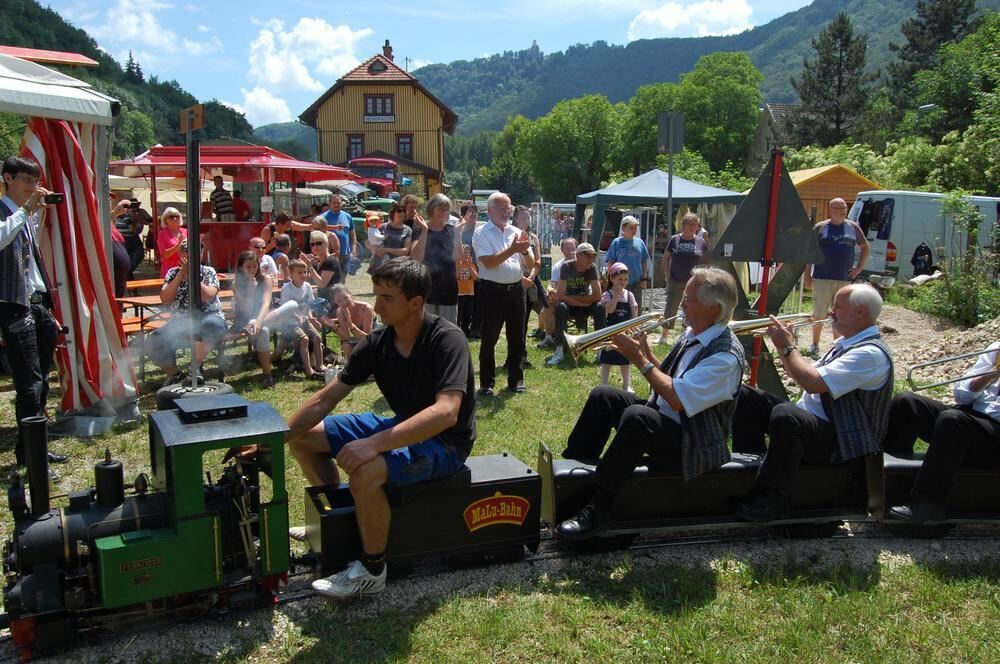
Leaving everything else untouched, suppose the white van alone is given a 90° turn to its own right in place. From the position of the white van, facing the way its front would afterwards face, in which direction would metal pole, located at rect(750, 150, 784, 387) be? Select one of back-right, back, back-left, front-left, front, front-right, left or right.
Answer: front-right

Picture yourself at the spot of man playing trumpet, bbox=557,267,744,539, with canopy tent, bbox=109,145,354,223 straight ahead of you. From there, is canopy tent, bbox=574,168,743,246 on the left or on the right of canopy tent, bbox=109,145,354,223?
right

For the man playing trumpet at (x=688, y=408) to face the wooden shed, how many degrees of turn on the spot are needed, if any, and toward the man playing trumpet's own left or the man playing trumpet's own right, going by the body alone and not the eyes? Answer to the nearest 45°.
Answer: approximately 90° to the man playing trumpet's own right

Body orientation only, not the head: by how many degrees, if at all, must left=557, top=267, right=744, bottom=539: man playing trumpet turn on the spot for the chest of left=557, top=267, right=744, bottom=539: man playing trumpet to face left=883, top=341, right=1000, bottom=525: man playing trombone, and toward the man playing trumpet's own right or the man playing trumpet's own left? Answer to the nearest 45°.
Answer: approximately 180°

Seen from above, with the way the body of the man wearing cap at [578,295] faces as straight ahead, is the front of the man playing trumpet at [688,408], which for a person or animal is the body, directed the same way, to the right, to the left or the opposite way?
to the right

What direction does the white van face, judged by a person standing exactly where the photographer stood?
facing away from the viewer and to the right of the viewer

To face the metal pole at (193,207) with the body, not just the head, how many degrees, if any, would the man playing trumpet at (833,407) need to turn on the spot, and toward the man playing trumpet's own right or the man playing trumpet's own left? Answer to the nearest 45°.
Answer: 0° — they already face it

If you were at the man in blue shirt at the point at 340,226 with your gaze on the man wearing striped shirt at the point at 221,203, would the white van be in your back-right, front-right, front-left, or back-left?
back-right

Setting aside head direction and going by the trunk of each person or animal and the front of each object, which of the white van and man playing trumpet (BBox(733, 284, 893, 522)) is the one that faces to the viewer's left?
the man playing trumpet

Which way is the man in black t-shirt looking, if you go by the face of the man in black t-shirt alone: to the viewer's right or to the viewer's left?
to the viewer's left

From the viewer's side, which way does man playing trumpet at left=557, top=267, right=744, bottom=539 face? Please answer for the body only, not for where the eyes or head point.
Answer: to the viewer's left

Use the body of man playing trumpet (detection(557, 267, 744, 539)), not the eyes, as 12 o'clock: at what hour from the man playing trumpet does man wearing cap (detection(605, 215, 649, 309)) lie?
The man wearing cap is roughly at 3 o'clock from the man playing trumpet.

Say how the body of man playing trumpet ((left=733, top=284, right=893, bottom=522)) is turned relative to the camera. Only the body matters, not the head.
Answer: to the viewer's left

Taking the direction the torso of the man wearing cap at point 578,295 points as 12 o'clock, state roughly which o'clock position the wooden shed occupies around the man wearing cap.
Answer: The wooden shed is roughly at 7 o'clock from the man wearing cap.

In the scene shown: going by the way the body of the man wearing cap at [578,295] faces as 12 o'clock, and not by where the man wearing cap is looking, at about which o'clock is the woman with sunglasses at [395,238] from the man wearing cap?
The woman with sunglasses is roughly at 4 o'clock from the man wearing cap.
